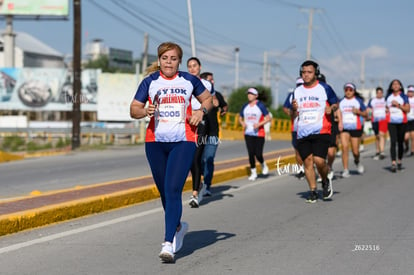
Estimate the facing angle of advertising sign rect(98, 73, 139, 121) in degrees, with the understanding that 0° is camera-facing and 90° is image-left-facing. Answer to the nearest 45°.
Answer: approximately 0°

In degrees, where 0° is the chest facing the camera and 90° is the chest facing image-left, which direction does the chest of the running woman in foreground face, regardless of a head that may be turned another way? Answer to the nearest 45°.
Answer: approximately 0°

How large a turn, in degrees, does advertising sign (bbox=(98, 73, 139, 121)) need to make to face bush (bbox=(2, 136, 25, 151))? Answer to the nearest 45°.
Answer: approximately 45° to its right

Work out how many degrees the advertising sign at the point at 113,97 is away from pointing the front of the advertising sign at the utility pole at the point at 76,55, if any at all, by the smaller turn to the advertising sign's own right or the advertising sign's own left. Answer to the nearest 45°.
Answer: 0° — it already faces it

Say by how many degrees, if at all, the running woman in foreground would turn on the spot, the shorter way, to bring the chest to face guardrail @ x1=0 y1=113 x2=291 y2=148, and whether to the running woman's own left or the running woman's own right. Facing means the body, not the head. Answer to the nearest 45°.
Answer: approximately 180°

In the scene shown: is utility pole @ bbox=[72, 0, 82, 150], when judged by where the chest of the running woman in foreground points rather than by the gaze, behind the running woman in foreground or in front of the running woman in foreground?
behind

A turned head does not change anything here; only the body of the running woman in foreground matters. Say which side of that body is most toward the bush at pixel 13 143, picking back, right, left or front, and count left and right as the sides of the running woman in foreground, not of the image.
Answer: back

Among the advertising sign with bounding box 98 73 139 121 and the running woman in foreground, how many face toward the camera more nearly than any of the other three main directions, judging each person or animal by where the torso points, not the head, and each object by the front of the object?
2

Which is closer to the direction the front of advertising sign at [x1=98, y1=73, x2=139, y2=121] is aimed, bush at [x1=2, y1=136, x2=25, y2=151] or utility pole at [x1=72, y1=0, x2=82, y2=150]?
the utility pole
